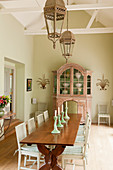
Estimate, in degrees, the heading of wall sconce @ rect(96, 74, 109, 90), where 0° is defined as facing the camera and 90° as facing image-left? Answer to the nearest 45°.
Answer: approximately 0°

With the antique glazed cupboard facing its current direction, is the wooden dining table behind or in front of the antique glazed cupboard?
in front

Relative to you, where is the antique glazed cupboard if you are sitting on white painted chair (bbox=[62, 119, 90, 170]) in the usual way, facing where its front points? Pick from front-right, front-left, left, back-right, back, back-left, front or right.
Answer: right

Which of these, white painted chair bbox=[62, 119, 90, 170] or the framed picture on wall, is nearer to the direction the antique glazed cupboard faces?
the white painted chair

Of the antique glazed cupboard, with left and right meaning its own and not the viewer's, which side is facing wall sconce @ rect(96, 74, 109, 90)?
left

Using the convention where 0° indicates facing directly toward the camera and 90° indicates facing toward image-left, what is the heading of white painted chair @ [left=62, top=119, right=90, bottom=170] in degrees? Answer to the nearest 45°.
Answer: approximately 90°

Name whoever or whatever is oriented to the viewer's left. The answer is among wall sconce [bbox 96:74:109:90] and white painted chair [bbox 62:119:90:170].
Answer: the white painted chair

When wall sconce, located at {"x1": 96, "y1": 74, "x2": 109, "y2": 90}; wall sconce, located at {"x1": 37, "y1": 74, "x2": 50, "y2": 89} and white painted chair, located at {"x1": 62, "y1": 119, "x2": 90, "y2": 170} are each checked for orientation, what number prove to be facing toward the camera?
2

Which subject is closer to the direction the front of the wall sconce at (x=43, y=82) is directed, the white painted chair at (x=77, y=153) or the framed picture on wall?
the white painted chair

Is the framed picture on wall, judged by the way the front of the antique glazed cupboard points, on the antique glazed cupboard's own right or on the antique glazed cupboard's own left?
on the antique glazed cupboard's own right

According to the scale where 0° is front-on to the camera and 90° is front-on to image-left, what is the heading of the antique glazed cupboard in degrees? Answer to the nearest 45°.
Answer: approximately 0°

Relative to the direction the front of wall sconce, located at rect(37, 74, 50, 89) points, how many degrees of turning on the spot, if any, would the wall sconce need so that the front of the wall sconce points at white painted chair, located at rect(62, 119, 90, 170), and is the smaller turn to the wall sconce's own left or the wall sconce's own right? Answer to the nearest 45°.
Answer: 0° — it already faces it

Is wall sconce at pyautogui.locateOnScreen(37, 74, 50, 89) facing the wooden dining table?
yes

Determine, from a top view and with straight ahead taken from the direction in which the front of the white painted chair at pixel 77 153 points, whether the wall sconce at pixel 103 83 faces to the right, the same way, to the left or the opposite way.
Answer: to the left

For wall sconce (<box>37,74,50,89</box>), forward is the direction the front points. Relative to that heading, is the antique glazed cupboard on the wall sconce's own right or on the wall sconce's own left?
on the wall sconce's own left

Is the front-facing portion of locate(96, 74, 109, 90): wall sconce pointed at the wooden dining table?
yes
